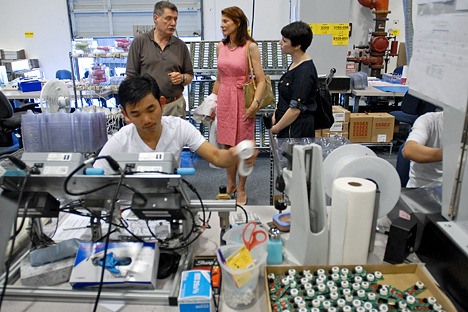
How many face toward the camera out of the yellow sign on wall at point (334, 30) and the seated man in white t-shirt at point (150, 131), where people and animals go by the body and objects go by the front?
2

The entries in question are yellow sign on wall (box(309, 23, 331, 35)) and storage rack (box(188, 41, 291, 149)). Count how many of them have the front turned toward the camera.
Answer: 2

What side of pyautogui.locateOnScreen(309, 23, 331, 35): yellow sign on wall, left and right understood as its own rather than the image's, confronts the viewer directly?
front

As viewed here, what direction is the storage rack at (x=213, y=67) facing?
toward the camera

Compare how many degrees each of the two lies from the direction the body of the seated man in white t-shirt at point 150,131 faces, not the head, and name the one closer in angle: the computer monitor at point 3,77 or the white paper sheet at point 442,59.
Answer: the white paper sheet

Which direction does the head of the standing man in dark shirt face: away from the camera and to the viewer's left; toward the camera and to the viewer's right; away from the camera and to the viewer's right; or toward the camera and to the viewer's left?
toward the camera and to the viewer's right

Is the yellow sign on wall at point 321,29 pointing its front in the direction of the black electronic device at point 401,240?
yes

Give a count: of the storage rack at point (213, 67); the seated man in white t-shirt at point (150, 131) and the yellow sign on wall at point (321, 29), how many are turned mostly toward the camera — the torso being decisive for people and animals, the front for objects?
3

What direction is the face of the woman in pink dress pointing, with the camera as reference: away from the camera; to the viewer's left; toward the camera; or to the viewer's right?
to the viewer's left

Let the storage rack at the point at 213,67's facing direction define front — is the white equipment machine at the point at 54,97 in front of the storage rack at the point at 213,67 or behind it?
in front

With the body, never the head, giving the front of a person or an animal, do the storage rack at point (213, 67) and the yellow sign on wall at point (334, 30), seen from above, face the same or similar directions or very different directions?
same or similar directions

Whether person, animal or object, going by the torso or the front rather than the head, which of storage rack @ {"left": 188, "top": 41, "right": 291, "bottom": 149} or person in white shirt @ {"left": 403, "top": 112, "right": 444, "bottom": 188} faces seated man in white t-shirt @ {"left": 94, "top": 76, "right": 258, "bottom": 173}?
the storage rack
